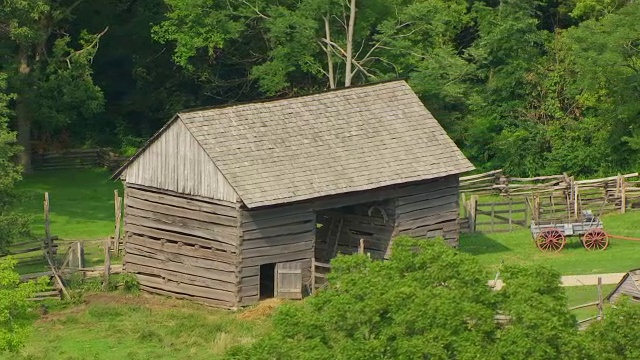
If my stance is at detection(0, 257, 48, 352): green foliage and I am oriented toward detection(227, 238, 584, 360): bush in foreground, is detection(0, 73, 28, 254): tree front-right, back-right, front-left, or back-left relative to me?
back-left

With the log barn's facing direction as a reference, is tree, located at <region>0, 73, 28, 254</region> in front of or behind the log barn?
behind

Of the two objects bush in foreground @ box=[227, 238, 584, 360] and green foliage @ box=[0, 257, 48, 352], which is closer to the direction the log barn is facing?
the bush in foreground

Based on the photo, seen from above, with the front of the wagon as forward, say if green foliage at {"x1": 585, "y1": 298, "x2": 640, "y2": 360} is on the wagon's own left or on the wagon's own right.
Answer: on the wagon's own right

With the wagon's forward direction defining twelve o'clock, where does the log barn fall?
The log barn is roughly at 5 o'clock from the wagon.

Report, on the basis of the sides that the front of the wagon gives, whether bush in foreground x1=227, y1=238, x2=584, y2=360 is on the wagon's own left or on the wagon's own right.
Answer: on the wagon's own right

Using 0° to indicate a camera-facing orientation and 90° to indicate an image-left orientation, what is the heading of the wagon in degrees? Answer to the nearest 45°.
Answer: approximately 270°
